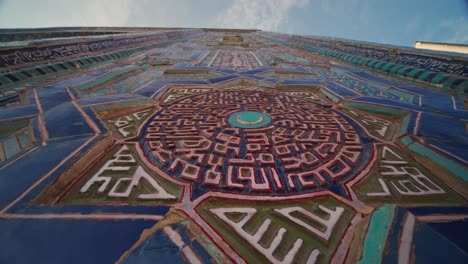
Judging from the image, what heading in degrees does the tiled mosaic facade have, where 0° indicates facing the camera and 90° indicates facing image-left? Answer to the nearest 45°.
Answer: approximately 0°
